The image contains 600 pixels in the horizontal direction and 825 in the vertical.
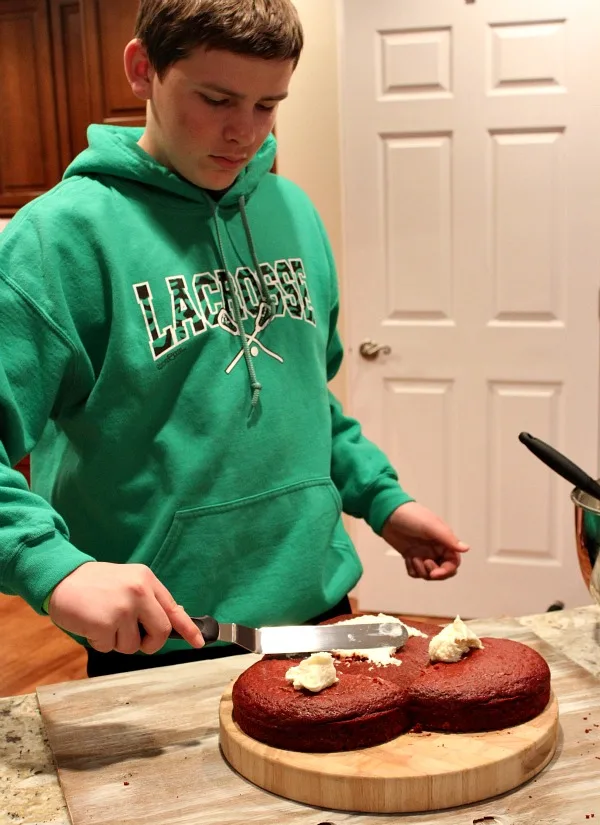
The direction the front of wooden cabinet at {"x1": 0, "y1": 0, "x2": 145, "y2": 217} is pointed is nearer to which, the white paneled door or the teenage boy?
the teenage boy

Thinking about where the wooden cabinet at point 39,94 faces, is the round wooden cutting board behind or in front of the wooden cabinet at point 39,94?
in front

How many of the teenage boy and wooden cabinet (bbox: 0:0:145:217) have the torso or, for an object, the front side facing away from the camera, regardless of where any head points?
0

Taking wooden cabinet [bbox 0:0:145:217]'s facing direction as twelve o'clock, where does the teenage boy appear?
The teenage boy is roughly at 12 o'clock from the wooden cabinet.

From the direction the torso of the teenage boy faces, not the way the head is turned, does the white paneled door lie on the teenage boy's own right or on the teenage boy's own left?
on the teenage boy's own left

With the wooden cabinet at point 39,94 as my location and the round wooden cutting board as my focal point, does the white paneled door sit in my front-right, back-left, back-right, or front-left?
front-left

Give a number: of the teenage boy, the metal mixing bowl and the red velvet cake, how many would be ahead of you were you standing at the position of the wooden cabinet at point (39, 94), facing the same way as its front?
3

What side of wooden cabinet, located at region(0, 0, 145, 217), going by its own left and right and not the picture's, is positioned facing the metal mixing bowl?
front

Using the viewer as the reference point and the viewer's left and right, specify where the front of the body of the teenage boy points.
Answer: facing the viewer and to the right of the viewer

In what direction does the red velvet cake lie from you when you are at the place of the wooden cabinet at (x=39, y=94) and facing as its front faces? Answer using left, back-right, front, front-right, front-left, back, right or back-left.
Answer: front

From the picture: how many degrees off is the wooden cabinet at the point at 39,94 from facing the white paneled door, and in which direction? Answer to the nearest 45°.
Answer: approximately 45° to its left

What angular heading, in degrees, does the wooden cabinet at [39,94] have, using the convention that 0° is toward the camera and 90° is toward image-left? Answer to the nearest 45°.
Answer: approximately 0°
